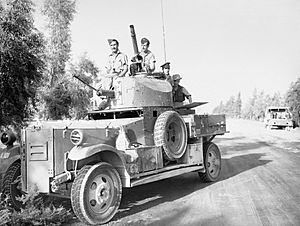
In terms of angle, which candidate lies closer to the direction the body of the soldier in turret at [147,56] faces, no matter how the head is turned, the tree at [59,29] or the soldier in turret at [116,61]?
the soldier in turret

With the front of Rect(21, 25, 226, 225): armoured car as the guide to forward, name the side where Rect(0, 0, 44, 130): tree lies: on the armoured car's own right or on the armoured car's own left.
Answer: on the armoured car's own right

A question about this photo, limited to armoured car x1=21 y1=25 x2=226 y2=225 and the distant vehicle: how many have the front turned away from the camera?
0

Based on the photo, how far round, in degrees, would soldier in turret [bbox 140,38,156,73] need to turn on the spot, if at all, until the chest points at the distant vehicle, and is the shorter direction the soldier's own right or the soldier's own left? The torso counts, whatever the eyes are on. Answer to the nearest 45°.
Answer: approximately 180°

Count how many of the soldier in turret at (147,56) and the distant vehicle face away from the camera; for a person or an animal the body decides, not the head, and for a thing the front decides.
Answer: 0

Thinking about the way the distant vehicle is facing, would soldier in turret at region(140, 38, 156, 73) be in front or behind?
in front

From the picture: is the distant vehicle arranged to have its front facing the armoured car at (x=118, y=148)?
yes

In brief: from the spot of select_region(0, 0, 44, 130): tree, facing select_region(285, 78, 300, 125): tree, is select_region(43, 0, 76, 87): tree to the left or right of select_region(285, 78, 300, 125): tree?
left

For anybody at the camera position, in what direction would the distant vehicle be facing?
facing the viewer

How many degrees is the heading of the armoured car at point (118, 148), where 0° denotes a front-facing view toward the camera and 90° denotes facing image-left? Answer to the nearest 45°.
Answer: approximately 45°
